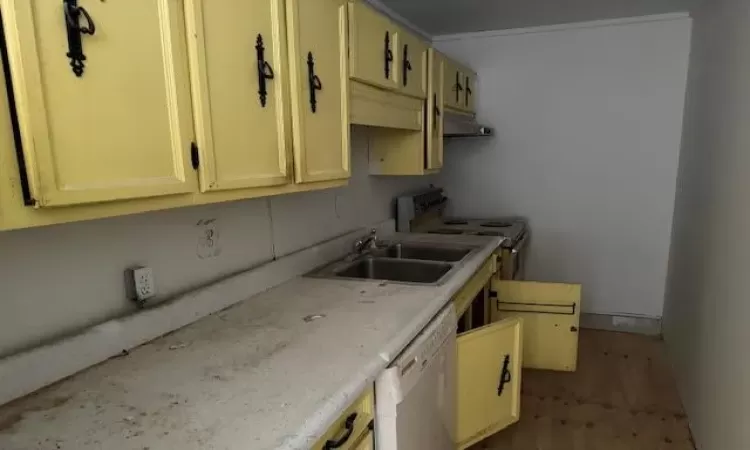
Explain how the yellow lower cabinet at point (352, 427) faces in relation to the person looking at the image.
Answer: facing the viewer and to the right of the viewer

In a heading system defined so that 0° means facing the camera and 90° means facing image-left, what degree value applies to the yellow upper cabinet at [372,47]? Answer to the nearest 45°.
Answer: approximately 315°

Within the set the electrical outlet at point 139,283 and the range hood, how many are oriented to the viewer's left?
0

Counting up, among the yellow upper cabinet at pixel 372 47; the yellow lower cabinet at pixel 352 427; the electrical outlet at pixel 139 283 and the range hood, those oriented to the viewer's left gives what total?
0

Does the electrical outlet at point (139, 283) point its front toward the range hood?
no

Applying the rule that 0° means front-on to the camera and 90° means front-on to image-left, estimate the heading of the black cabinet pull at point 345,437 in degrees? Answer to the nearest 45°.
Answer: approximately 315°

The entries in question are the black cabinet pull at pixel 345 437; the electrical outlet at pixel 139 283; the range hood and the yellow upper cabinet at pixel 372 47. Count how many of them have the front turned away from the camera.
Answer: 0

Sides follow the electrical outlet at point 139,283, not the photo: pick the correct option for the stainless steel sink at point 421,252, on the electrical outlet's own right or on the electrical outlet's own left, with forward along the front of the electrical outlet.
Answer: on the electrical outlet's own left

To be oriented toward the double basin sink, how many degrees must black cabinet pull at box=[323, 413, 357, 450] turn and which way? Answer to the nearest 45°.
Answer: approximately 135° to its left

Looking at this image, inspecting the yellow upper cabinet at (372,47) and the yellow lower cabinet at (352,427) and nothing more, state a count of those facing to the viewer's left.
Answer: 0

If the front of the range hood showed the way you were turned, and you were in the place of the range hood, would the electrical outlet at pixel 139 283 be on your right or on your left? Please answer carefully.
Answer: on your right

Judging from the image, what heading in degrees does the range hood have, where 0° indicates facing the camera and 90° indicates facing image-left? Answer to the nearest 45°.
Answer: approximately 270°

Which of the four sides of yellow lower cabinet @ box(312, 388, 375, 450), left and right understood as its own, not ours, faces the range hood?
left
